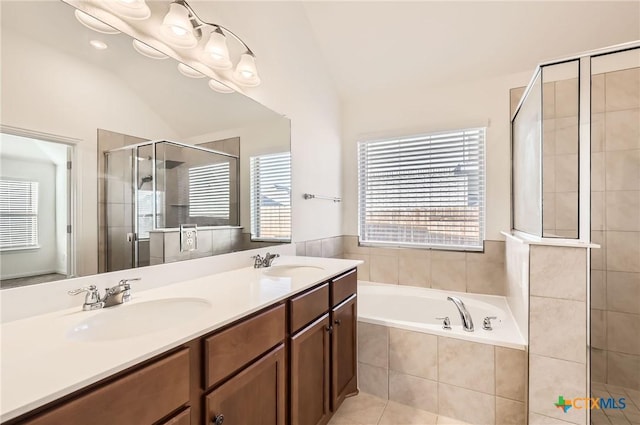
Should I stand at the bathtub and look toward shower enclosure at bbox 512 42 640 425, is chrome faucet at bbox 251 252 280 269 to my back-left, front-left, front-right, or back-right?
back-right

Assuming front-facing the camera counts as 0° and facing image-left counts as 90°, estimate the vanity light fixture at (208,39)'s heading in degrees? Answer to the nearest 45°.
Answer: approximately 315°

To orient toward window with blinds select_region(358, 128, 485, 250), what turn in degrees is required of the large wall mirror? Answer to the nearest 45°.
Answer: approximately 45° to its left

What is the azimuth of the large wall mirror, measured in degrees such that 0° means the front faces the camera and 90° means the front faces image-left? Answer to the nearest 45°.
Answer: approximately 315°
